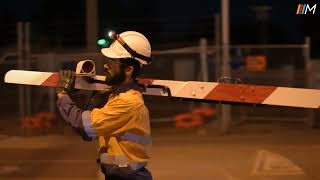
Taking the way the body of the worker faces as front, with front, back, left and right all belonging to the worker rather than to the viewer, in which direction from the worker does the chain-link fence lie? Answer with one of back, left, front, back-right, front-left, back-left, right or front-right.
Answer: right

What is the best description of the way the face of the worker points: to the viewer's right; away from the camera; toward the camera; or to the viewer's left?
to the viewer's left

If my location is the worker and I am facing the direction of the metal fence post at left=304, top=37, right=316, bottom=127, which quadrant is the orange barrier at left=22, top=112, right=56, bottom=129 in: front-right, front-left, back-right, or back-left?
front-left

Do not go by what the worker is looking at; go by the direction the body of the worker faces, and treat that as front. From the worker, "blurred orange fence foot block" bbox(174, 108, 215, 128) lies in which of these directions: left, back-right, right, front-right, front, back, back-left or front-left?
right

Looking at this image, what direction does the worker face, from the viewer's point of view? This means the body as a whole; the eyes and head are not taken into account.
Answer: to the viewer's left

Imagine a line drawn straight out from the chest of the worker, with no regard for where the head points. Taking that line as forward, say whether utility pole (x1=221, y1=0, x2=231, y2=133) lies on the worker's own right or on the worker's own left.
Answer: on the worker's own right

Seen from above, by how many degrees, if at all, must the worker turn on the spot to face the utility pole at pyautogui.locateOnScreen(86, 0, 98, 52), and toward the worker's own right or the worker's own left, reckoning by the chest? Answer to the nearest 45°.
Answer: approximately 90° to the worker's own right

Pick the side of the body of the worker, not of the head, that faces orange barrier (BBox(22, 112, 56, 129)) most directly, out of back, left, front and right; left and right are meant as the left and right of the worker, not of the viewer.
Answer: right

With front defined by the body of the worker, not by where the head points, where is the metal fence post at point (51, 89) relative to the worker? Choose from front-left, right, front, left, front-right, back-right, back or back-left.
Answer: right
